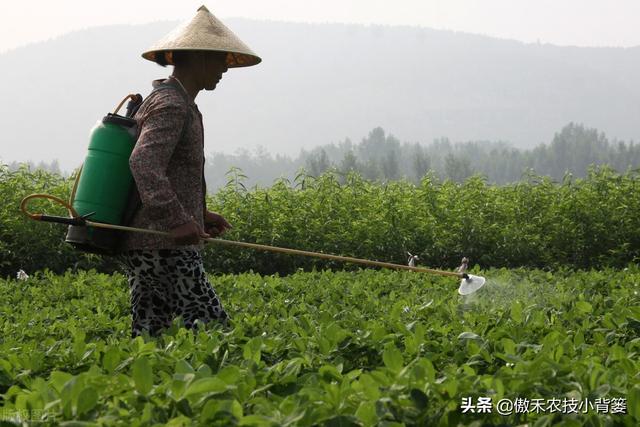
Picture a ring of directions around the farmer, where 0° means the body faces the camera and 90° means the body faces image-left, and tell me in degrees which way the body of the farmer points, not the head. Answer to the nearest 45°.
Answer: approximately 270°

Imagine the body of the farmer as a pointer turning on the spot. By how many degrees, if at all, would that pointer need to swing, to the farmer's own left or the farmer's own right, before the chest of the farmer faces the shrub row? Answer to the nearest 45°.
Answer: approximately 45° to the farmer's own left
